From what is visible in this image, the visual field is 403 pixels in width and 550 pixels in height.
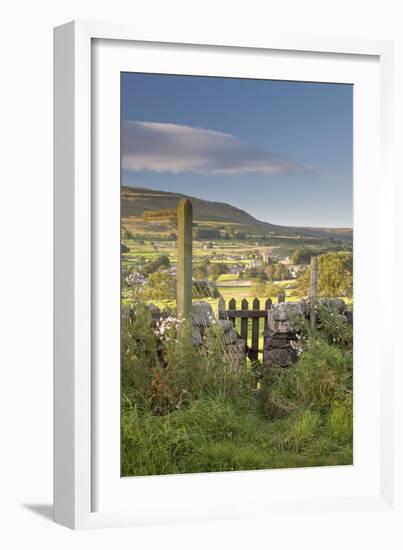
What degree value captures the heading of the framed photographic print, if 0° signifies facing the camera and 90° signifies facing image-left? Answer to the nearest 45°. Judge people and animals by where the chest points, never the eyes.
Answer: approximately 315°
